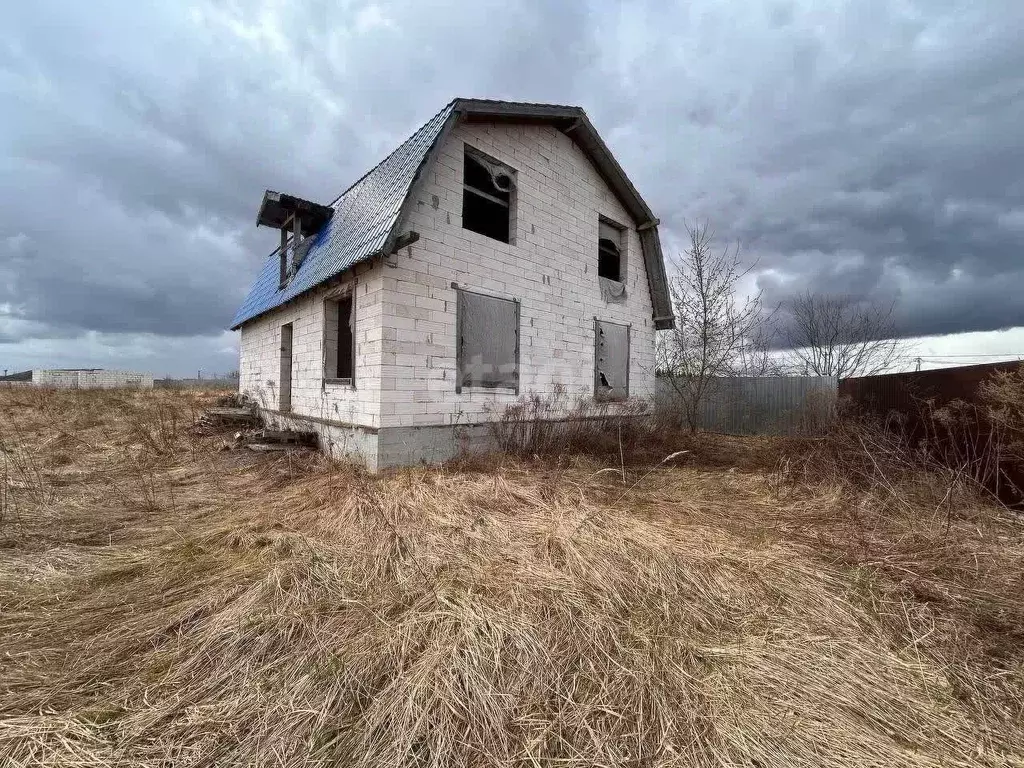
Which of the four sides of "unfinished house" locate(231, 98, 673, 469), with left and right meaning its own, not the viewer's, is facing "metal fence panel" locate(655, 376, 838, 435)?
back

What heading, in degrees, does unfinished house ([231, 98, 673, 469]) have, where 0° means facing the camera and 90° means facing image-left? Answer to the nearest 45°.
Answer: approximately 45°

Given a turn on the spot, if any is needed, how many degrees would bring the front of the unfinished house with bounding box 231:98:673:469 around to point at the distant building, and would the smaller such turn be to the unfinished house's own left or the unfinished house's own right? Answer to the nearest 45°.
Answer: approximately 90° to the unfinished house's own right
